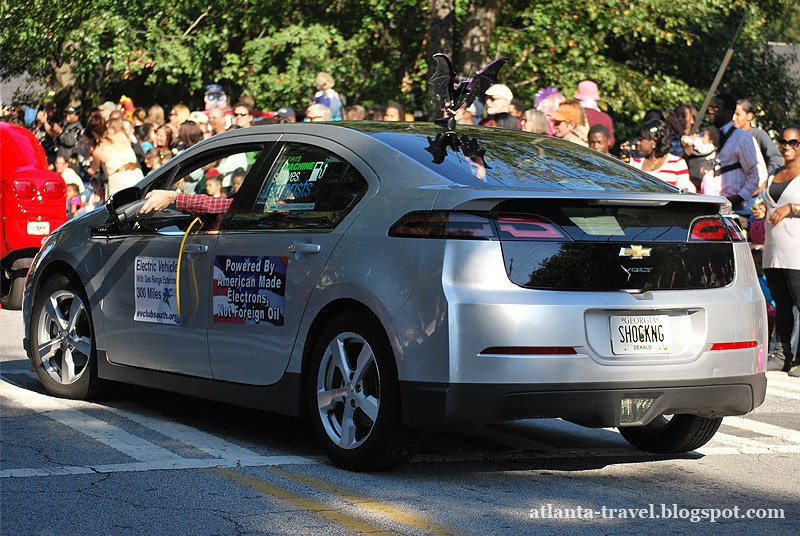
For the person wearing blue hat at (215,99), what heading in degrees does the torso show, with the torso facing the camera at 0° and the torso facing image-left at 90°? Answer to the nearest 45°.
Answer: approximately 0°

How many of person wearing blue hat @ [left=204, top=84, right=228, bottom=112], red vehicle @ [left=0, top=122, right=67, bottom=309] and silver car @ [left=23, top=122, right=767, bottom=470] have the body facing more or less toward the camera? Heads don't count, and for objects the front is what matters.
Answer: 1

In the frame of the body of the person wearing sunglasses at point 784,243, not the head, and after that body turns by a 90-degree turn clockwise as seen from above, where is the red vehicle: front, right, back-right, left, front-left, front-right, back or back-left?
front-left

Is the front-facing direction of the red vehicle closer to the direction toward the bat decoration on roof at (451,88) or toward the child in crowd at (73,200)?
the child in crowd

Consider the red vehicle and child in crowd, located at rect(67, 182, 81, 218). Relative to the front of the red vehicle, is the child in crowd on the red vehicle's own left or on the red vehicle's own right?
on the red vehicle's own right

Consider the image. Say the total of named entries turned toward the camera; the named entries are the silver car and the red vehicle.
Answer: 0

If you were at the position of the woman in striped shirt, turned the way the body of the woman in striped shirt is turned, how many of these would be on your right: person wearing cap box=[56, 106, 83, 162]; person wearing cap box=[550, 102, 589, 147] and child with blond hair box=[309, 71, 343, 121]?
3

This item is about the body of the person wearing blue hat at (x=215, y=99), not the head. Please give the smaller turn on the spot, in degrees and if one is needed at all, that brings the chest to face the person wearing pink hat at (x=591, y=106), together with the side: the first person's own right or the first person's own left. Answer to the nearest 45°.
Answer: approximately 45° to the first person's own left
